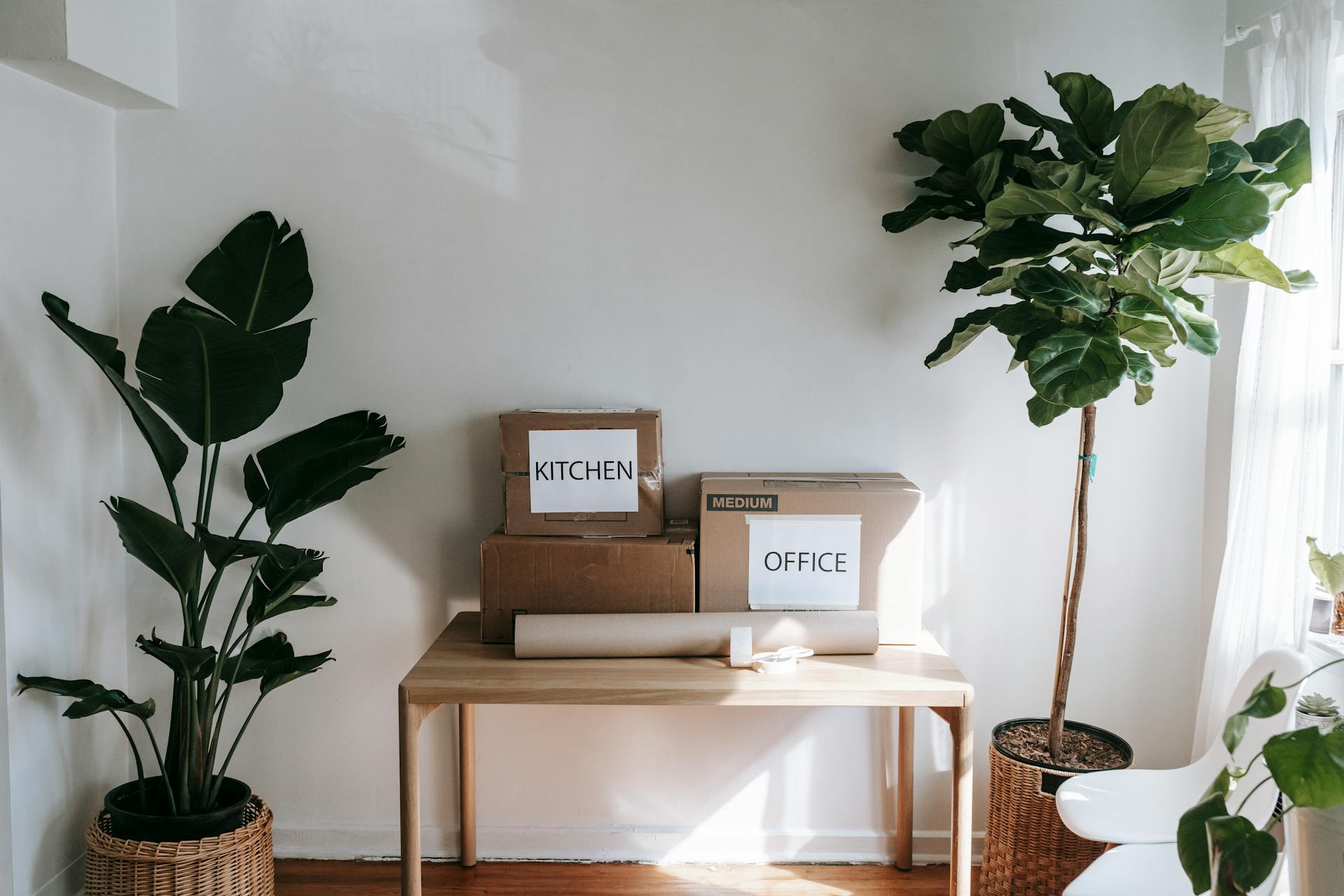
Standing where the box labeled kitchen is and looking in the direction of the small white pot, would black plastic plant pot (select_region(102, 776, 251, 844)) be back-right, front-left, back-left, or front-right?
back-right

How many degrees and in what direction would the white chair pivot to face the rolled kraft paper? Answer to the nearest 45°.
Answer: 0° — it already faces it

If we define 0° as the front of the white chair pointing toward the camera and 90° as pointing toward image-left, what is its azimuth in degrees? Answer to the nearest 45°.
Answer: approximately 90°

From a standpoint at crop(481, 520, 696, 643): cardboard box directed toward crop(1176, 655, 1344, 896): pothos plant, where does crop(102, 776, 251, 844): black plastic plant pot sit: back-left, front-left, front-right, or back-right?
back-right

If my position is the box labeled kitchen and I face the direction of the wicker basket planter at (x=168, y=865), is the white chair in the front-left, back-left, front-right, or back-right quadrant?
back-left

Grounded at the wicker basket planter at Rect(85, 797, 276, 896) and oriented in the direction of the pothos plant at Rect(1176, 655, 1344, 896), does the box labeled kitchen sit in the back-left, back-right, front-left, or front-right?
front-left

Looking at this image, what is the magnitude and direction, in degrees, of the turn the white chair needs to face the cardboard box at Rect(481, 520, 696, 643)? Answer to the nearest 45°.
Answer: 0° — it already faces it
